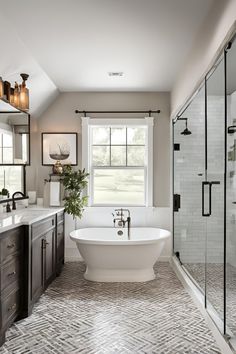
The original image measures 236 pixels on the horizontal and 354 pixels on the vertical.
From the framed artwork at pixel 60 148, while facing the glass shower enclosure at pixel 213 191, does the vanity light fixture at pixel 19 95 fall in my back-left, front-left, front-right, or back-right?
front-right

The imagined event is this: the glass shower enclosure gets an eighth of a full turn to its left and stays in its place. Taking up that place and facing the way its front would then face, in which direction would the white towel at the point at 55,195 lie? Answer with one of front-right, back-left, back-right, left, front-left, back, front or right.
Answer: right

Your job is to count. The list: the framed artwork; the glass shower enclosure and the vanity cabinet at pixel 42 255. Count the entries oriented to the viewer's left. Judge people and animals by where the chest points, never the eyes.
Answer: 1

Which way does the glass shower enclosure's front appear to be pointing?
to the viewer's left

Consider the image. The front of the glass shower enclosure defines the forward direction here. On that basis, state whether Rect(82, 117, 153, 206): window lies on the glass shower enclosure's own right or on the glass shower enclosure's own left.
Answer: on the glass shower enclosure's own right

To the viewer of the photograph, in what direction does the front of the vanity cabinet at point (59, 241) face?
facing to the right of the viewer

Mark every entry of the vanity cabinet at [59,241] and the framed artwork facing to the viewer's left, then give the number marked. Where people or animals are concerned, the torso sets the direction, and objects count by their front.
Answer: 0

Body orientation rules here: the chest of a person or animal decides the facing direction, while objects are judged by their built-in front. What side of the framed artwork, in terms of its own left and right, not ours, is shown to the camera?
front

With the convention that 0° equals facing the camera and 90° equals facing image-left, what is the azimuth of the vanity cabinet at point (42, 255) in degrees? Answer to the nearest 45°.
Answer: approximately 270°

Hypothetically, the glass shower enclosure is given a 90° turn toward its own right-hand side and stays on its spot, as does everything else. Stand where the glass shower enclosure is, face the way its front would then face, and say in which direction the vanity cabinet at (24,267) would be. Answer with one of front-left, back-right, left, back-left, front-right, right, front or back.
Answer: left

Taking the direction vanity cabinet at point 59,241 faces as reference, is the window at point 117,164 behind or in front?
in front

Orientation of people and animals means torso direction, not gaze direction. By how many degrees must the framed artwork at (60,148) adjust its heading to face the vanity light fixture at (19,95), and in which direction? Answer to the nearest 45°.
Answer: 0° — it already faces it

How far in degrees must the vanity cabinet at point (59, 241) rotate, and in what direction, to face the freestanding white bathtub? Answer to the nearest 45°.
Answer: approximately 45° to its left

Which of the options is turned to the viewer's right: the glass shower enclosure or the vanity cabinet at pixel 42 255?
the vanity cabinet

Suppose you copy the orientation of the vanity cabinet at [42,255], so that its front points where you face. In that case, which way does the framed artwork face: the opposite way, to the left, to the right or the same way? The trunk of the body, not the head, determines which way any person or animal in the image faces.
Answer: to the right

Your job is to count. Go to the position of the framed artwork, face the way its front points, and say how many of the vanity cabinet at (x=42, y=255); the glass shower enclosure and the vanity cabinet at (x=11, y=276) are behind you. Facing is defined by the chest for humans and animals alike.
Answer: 0
